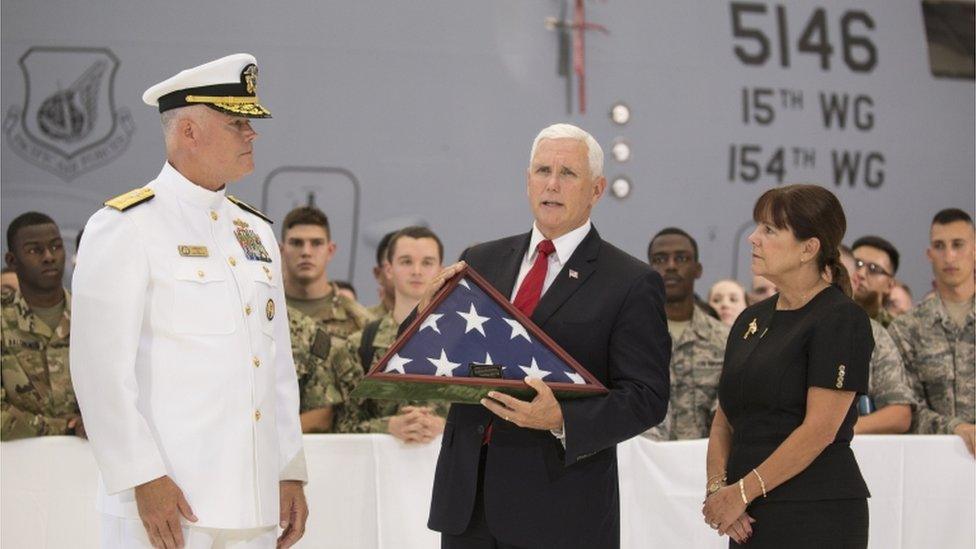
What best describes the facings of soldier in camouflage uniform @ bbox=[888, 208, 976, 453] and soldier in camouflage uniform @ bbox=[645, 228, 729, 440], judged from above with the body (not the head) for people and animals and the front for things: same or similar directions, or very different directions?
same or similar directions

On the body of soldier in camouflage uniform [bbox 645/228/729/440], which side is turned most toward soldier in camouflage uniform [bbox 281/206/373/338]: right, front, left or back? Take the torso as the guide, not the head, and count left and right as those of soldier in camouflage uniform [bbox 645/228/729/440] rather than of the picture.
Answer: right

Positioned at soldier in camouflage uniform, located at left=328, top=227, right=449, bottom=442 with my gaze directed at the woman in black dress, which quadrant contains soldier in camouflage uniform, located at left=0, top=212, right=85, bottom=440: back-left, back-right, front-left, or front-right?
back-right

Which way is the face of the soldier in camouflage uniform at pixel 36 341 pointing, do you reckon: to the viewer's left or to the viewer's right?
to the viewer's right

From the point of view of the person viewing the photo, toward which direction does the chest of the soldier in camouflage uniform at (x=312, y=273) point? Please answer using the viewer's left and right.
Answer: facing the viewer

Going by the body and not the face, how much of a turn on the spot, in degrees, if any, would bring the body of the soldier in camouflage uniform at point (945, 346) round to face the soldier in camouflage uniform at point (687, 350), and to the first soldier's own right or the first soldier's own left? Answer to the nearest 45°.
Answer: approximately 90° to the first soldier's own right

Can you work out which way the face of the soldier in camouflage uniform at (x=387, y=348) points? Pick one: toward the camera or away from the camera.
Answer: toward the camera

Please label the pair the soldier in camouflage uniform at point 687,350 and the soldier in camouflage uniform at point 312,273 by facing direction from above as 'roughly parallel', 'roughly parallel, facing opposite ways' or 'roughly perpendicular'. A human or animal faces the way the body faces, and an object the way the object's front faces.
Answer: roughly parallel

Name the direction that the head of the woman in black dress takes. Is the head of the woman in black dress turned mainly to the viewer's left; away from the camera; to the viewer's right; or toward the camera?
to the viewer's left

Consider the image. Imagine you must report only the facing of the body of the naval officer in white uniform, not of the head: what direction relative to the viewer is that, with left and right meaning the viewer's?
facing the viewer and to the right of the viewer

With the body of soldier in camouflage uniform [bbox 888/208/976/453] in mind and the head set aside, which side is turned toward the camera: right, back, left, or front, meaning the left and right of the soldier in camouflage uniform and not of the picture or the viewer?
front

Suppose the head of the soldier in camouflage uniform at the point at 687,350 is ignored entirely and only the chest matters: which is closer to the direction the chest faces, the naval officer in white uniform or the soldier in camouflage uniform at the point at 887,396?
the naval officer in white uniform

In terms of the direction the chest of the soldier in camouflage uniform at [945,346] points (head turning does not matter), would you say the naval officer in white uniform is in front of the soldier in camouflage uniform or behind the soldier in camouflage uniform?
in front

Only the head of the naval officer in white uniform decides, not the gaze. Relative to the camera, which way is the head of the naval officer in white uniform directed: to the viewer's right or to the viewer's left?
to the viewer's right

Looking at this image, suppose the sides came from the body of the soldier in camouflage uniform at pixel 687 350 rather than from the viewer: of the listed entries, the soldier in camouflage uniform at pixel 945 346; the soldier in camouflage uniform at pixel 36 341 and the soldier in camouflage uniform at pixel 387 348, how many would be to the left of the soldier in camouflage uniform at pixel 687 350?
1

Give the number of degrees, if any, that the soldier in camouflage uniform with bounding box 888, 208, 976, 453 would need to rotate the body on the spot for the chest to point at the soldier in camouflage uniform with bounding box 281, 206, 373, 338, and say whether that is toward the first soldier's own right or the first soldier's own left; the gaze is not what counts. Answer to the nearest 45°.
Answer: approximately 90° to the first soldier's own right
